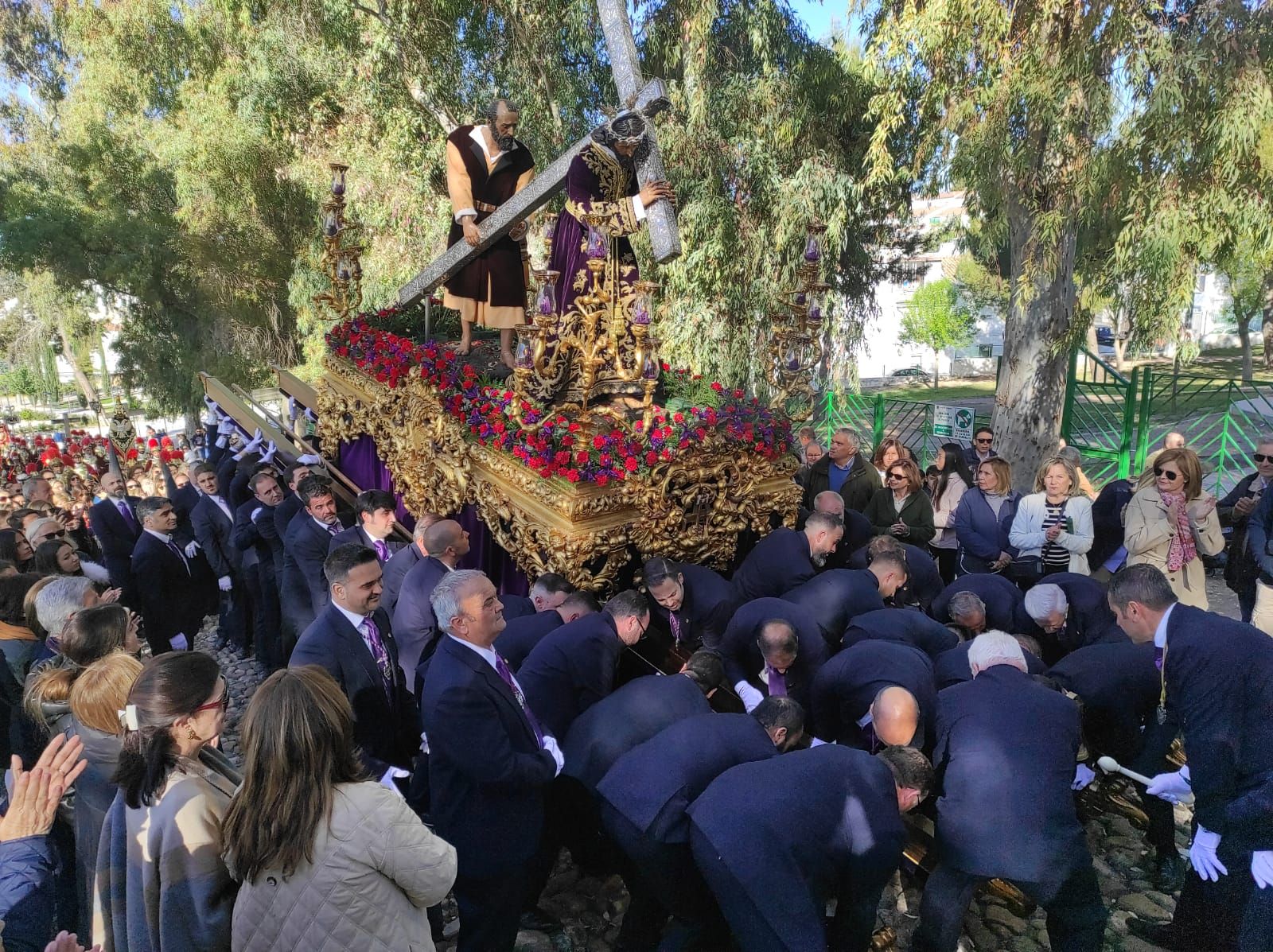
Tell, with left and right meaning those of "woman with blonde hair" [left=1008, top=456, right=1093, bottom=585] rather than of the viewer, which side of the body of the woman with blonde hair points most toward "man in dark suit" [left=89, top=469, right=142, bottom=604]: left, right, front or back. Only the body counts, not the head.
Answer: right

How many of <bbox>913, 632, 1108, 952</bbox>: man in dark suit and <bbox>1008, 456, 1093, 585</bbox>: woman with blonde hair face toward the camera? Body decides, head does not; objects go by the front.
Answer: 1

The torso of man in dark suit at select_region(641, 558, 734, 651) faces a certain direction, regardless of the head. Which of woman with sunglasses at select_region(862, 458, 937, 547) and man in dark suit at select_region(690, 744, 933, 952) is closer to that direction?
the man in dark suit

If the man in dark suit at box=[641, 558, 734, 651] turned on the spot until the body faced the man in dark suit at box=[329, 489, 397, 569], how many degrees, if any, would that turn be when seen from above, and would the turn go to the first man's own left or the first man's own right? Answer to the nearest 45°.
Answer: approximately 45° to the first man's own right

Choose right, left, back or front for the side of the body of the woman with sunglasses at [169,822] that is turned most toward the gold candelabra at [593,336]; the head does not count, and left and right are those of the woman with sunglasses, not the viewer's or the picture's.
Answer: front

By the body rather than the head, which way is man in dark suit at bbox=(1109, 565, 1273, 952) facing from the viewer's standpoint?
to the viewer's left

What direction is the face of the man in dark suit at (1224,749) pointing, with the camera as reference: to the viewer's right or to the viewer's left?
to the viewer's left

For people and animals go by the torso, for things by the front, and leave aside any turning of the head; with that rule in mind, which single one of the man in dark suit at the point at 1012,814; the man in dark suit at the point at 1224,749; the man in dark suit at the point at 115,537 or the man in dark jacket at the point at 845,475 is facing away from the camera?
the man in dark suit at the point at 1012,814

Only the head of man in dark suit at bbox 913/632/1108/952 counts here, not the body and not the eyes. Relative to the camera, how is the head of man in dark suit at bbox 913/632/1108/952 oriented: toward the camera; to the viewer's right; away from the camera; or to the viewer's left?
away from the camera

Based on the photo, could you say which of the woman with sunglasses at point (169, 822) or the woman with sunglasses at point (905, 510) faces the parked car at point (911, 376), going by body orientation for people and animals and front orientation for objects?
the woman with sunglasses at point (169, 822)

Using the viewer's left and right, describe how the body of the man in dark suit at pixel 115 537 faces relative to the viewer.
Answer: facing the viewer and to the right of the viewer

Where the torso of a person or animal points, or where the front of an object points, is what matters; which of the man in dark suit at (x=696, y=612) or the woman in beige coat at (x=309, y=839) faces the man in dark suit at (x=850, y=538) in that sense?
the woman in beige coat

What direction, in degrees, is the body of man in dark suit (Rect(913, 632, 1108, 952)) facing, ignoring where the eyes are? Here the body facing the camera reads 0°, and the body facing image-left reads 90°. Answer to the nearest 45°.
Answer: approximately 180°

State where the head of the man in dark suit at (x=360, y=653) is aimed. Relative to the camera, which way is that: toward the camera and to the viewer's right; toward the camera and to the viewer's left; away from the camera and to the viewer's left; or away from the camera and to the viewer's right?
toward the camera and to the viewer's right
